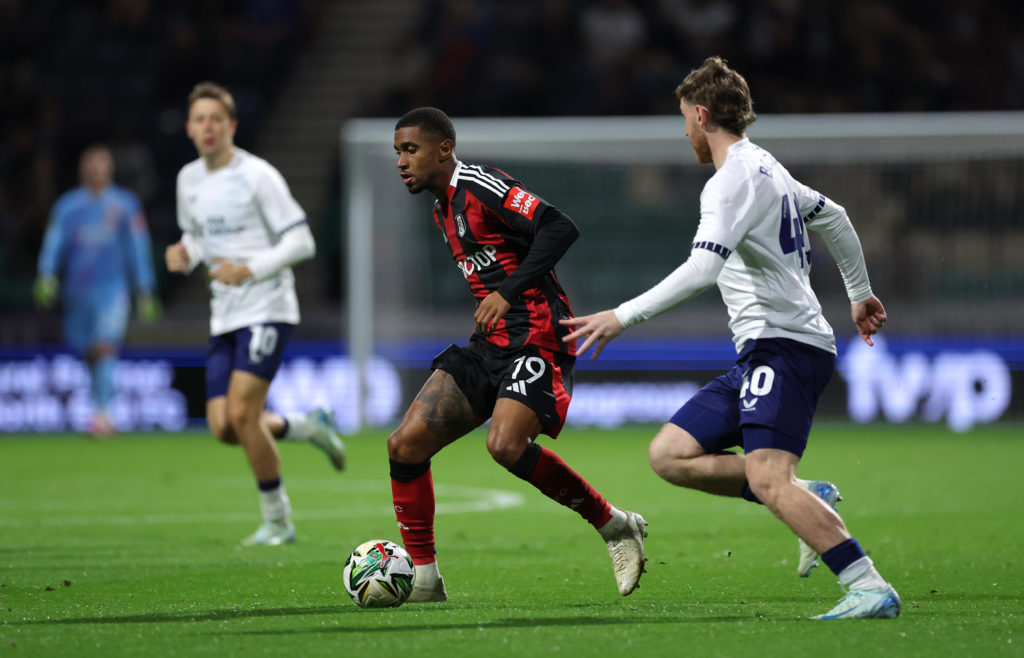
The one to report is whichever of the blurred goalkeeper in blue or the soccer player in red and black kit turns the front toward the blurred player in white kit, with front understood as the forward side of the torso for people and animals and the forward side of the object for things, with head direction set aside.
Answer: the blurred goalkeeper in blue

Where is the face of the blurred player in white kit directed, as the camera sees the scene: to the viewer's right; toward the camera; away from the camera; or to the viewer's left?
toward the camera

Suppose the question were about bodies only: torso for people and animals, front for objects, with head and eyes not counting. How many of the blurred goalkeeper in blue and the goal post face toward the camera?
2

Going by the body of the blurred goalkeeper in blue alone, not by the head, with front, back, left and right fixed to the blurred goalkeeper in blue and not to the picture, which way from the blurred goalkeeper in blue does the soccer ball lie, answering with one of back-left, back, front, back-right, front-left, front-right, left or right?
front

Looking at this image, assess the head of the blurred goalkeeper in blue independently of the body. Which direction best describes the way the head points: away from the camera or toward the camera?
toward the camera

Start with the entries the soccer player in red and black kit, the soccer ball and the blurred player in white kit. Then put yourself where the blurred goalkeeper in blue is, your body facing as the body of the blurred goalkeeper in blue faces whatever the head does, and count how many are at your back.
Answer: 0

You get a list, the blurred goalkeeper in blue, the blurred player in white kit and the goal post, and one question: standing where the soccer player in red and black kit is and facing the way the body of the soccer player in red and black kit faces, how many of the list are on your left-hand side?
0

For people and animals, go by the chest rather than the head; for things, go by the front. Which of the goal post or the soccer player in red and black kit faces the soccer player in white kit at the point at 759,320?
the goal post

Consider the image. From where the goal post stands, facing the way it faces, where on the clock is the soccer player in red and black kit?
The soccer player in red and black kit is roughly at 12 o'clock from the goal post.

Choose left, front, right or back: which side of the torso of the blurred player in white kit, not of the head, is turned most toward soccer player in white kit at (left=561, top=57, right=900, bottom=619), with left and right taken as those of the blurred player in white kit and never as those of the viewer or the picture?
left

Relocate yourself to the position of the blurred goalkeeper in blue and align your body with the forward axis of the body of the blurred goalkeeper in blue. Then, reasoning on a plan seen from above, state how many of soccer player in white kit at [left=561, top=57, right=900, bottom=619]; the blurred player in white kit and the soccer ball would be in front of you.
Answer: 3

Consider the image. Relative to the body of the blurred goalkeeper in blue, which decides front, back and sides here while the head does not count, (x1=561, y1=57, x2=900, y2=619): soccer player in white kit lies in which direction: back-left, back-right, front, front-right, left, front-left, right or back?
front

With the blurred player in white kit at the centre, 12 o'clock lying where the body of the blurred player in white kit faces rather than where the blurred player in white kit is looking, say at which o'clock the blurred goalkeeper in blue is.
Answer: The blurred goalkeeper in blue is roughly at 4 o'clock from the blurred player in white kit.

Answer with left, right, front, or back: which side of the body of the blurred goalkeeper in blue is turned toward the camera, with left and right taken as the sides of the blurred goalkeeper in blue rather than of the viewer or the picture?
front

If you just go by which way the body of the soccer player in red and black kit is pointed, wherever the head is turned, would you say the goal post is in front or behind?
behind

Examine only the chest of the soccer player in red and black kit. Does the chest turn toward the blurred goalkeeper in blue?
no

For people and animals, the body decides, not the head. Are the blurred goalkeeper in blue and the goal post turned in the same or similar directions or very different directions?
same or similar directions
